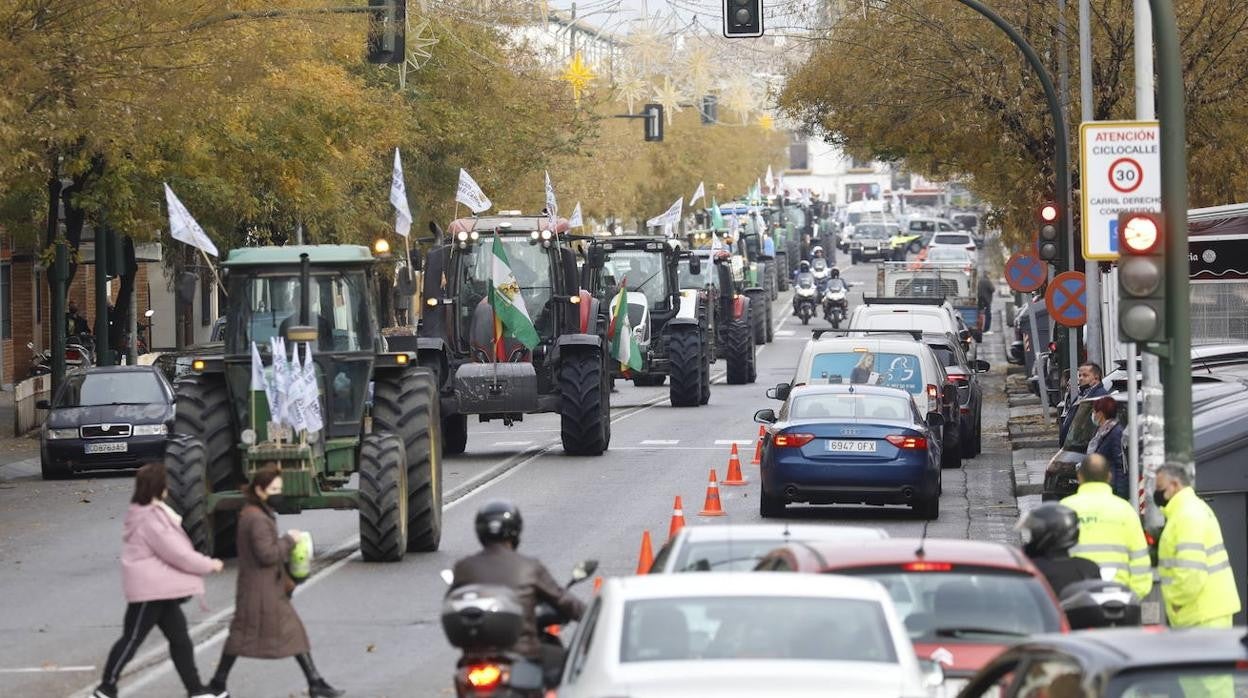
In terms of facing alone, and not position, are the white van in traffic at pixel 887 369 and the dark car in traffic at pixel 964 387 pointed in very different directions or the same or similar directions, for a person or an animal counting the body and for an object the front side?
same or similar directions

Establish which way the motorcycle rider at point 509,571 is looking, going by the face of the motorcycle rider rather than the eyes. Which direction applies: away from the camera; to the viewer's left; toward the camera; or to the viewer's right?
away from the camera

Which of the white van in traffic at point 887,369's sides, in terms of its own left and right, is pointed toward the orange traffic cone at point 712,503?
back

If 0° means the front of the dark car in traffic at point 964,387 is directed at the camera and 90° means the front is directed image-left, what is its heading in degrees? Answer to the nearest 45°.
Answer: approximately 180°

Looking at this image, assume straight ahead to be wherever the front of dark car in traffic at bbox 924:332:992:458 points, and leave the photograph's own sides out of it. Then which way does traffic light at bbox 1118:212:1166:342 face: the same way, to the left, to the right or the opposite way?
the opposite way

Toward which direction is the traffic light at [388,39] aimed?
away from the camera

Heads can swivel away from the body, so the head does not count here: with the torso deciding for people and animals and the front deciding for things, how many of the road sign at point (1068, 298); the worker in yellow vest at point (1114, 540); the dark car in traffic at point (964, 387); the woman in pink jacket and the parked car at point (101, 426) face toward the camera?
2

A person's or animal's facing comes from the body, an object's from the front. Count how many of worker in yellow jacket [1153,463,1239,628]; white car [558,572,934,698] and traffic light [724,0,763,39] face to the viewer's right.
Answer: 0

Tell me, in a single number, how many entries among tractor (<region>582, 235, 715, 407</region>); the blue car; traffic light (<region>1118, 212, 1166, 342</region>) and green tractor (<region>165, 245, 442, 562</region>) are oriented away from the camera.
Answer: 1

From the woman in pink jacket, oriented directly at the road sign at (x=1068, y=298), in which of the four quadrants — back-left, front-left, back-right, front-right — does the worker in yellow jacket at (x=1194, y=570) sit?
front-right

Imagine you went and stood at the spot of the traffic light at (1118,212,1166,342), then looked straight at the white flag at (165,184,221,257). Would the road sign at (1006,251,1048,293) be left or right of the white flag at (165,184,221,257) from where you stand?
right

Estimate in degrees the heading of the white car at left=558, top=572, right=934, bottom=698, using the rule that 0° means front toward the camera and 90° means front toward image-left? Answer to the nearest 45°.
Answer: approximately 180°

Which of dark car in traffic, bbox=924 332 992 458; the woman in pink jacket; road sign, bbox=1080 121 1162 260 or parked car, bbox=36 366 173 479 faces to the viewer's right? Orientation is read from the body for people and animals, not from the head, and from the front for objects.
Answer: the woman in pink jacket

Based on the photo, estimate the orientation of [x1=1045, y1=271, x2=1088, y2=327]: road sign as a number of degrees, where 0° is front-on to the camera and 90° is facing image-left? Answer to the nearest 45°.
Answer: approximately 0°

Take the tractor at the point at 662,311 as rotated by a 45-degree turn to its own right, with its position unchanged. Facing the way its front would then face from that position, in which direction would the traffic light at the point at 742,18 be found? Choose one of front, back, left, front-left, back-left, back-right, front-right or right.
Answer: front-left

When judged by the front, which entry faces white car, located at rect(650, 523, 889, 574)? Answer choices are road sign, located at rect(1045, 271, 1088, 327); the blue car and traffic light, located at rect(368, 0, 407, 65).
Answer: the road sign
